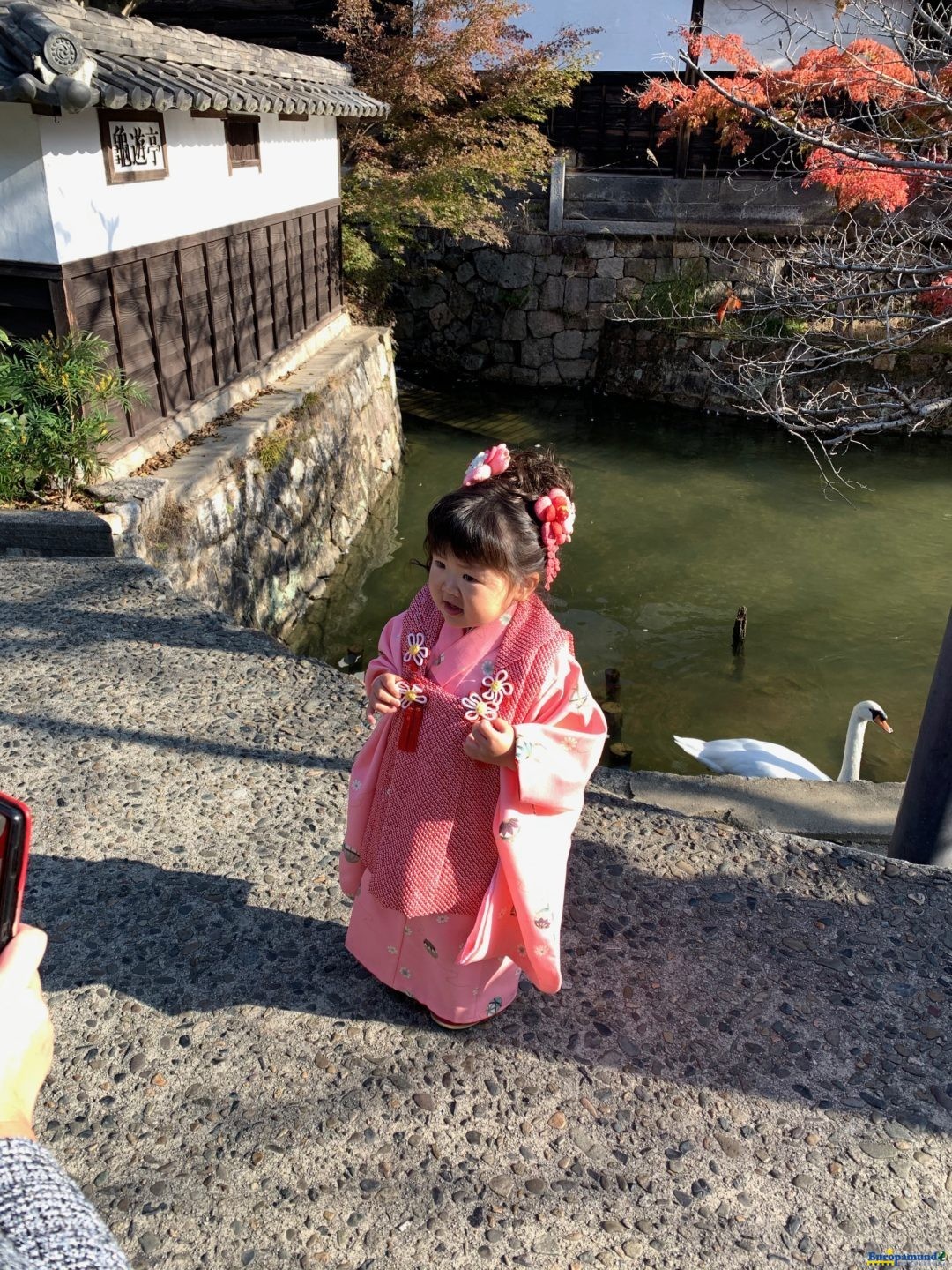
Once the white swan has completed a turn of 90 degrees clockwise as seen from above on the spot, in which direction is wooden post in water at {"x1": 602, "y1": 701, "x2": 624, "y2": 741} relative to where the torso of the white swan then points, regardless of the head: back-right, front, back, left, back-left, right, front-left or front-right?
back-right

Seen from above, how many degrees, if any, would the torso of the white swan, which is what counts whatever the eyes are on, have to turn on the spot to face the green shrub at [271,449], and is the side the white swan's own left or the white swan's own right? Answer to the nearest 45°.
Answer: approximately 135° to the white swan's own left

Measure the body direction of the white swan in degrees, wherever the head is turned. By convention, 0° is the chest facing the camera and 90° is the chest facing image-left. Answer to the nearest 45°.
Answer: approximately 270°

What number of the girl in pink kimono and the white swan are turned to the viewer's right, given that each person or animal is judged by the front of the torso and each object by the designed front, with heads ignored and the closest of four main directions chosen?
1

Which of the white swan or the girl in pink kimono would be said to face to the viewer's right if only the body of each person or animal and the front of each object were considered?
the white swan

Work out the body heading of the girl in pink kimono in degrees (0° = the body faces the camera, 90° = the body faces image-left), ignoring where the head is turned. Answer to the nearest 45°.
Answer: approximately 45°

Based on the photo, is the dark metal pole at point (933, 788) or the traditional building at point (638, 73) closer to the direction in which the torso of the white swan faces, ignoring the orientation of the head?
the dark metal pole

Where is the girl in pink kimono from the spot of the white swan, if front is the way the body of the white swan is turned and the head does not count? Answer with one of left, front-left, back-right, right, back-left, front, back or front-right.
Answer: right

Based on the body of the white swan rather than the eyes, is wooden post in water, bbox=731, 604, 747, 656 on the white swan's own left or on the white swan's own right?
on the white swan's own left

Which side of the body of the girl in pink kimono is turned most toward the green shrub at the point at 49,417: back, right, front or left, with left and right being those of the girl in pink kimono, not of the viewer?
right

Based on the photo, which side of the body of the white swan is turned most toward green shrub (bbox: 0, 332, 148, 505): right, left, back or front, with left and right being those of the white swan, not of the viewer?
back

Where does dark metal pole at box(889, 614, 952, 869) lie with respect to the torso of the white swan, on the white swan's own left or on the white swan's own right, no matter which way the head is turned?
on the white swan's own right

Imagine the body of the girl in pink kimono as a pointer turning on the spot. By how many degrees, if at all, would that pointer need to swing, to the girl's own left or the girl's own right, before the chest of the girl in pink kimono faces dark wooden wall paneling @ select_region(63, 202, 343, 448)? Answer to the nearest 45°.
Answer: approximately 135° to the girl's own right
